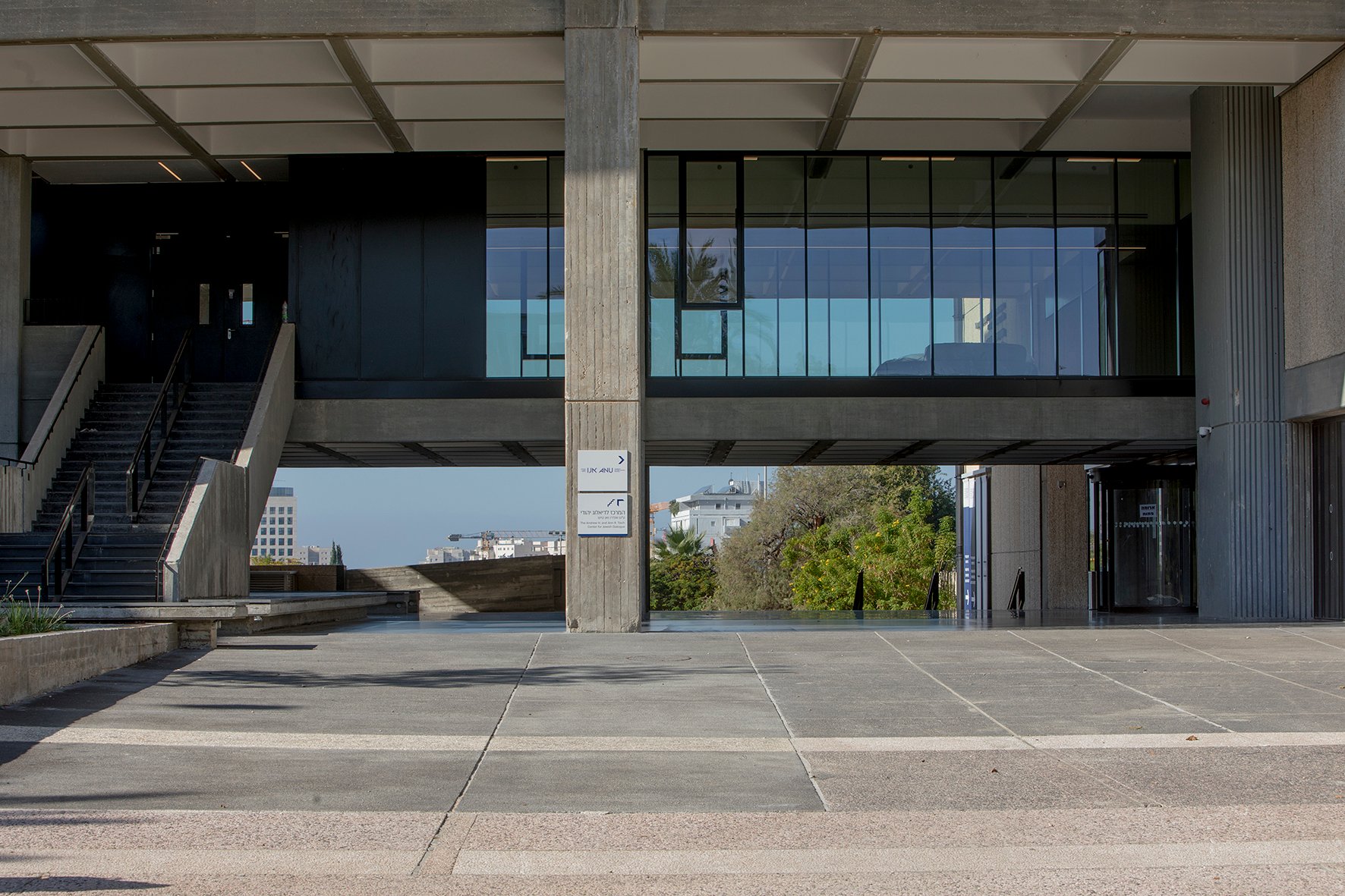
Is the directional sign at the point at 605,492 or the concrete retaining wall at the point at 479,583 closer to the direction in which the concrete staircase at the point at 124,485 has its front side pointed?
the directional sign

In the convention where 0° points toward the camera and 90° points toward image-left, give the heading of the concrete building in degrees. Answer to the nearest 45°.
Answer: approximately 0°

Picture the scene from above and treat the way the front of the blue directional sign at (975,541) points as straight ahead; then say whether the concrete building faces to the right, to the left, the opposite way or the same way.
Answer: to the left

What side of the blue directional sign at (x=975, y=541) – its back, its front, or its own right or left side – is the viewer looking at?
left

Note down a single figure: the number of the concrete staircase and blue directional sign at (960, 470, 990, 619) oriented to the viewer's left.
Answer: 1

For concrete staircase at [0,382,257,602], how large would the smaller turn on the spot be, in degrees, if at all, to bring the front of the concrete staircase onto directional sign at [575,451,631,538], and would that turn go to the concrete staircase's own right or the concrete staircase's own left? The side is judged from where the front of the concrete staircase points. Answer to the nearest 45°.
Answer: approximately 45° to the concrete staircase's own left
